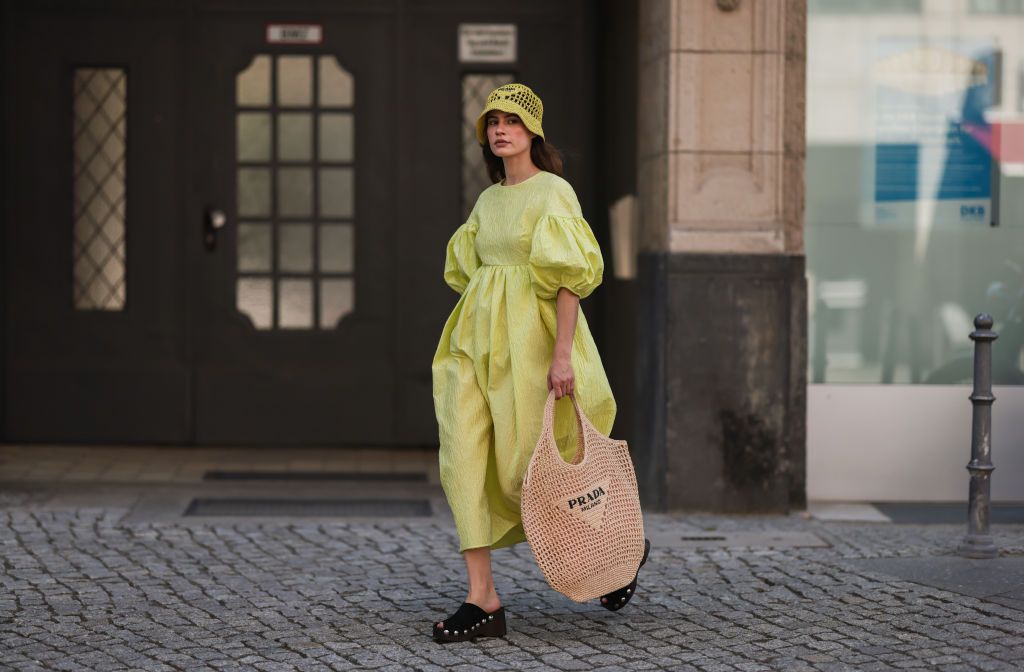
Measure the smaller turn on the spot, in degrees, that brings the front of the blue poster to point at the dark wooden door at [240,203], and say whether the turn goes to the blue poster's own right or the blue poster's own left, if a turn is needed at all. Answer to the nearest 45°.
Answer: approximately 90° to the blue poster's own right

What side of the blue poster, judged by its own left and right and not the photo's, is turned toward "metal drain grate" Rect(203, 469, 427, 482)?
right

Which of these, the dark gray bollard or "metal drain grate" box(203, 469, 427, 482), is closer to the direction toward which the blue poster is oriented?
the dark gray bollard

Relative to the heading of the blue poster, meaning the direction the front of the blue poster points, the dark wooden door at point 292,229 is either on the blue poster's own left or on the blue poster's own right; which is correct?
on the blue poster's own right

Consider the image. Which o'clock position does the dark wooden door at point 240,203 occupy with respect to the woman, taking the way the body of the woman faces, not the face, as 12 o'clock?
The dark wooden door is roughly at 4 o'clock from the woman.

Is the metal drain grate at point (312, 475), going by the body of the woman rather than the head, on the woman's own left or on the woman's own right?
on the woman's own right

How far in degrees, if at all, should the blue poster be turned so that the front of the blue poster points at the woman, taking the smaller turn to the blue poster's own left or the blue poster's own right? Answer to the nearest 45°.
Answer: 0° — it already faces them

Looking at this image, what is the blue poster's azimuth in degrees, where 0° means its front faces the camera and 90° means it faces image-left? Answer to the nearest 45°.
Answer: approximately 0°

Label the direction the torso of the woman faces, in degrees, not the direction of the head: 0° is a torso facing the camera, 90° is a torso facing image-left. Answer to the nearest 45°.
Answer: approximately 45°

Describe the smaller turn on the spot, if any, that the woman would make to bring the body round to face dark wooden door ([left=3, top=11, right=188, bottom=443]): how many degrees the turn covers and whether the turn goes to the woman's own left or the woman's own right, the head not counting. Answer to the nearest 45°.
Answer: approximately 90° to the woman's own right
